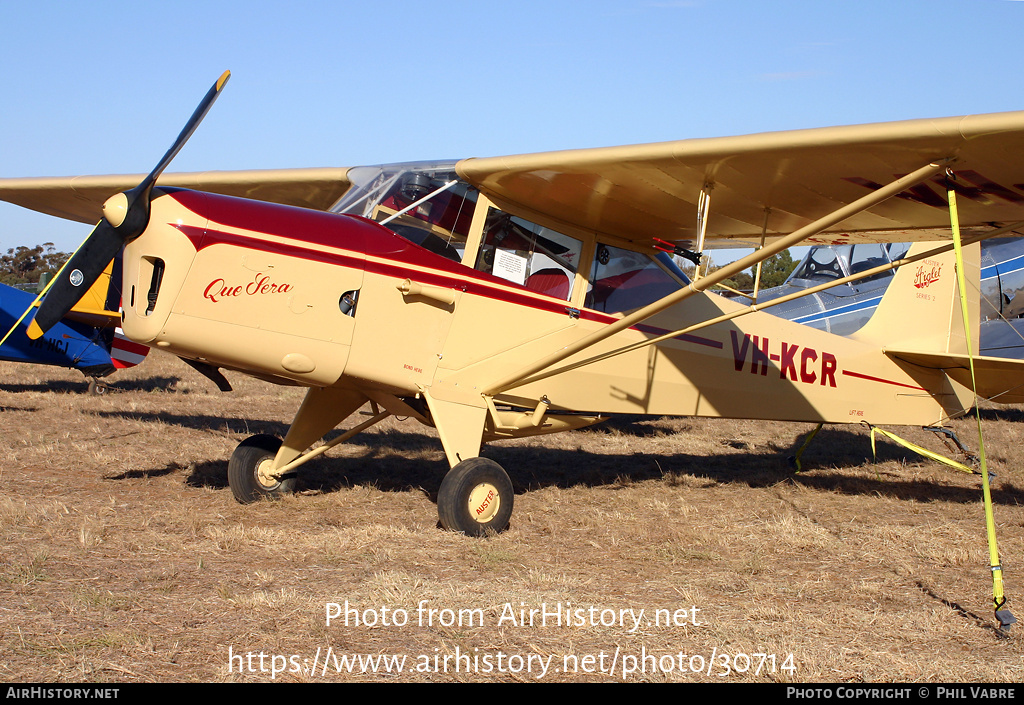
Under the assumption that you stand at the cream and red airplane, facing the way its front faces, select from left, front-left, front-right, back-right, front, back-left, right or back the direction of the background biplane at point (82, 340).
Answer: right

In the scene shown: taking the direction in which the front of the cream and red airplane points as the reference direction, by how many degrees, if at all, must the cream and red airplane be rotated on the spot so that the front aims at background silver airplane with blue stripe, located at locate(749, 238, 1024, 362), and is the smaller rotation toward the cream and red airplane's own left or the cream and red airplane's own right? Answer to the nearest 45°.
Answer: approximately 180°

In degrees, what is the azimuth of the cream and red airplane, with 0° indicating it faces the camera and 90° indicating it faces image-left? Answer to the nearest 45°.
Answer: approximately 45°
